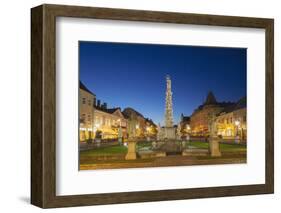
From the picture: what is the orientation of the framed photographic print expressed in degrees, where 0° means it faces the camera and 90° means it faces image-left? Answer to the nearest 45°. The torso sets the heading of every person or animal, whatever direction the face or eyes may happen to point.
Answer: approximately 315°
